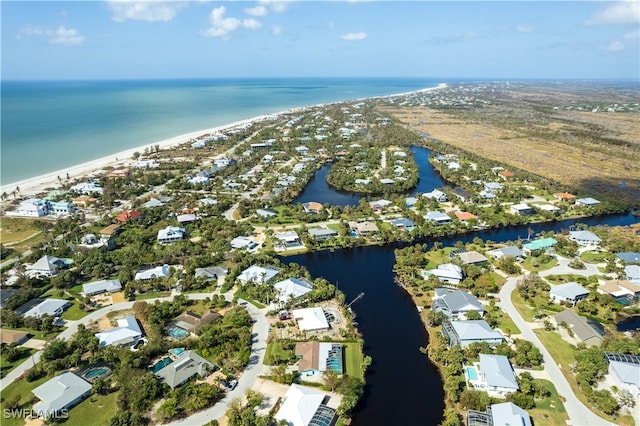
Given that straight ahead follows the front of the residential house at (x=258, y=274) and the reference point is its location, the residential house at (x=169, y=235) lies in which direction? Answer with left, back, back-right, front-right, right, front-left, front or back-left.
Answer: back-right

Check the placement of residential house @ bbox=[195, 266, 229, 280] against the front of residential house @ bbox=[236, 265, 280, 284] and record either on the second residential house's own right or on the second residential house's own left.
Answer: on the second residential house's own right

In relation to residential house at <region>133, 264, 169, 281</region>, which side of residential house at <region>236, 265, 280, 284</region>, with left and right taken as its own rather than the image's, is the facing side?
right

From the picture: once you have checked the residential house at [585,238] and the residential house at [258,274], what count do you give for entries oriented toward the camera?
2

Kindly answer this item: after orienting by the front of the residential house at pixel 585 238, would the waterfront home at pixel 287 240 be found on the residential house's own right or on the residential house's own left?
on the residential house's own right

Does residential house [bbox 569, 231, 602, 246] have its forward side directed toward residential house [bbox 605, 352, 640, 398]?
yes

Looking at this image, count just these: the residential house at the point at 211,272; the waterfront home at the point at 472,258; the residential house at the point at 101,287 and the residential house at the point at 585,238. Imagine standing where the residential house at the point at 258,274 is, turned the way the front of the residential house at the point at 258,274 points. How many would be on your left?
2

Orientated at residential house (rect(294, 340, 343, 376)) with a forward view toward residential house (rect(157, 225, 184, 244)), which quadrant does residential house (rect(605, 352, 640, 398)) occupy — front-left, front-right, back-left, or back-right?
back-right

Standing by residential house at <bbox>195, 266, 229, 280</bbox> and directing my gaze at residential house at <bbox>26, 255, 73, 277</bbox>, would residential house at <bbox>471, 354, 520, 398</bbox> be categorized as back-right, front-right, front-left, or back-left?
back-left

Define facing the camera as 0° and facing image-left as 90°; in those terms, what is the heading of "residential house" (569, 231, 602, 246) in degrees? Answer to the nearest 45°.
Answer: approximately 0°

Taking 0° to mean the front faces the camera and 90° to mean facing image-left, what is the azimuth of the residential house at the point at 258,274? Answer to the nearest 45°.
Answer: approximately 0°

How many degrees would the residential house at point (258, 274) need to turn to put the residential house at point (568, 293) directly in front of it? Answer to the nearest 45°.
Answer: approximately 90° to its left
